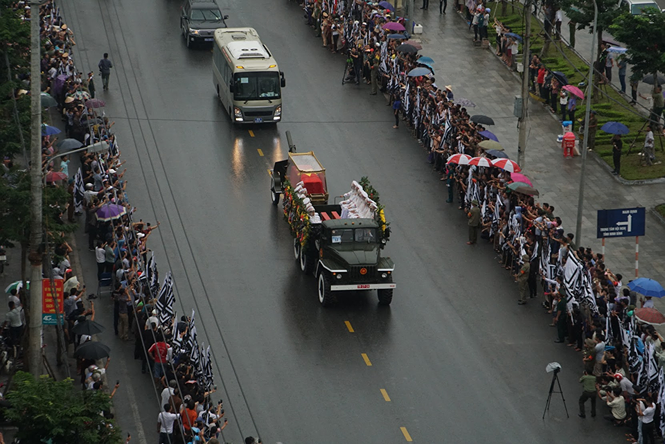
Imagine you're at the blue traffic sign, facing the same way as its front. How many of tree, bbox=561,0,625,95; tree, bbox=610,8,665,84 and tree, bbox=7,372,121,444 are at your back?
2

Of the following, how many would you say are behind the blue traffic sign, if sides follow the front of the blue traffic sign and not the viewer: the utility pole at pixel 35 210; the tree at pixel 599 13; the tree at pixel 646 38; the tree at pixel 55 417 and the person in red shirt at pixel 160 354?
2

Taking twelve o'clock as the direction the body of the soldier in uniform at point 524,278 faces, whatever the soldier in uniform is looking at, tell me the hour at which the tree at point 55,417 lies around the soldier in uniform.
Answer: The tree is roughly at 10 o'clock from the soldier in uniform.

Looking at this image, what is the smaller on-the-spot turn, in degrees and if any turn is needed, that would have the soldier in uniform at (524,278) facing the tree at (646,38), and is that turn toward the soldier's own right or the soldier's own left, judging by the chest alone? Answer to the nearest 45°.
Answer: approximately 90° to the soldier's own right

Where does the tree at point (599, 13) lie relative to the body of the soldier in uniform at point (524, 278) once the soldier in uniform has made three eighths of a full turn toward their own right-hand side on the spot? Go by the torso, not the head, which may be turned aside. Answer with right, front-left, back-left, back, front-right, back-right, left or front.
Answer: front-left

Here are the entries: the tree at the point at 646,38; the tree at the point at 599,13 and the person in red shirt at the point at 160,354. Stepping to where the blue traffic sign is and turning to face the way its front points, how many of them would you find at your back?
2

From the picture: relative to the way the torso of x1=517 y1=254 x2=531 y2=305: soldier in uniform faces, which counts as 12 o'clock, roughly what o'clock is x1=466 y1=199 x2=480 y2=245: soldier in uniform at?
x1=466 y1=199 x2=480 y2=245: soldier in uniform is roughly at 2 o'clock from x1=517 y1=254 x2=531 y2=305: soldier in uniform.

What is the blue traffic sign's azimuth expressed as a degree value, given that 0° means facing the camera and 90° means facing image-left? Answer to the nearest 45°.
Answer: approximately 0°

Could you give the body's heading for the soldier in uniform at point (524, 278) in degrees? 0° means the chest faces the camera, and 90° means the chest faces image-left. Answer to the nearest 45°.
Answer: approximately 90°

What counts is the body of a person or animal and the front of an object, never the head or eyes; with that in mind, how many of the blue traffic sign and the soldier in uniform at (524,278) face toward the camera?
1

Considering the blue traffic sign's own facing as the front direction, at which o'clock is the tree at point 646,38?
The tree is roughly at 6 o'clock from the blue traffic sign.

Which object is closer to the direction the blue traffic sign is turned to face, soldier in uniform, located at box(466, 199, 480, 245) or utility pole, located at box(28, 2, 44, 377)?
the utility pole

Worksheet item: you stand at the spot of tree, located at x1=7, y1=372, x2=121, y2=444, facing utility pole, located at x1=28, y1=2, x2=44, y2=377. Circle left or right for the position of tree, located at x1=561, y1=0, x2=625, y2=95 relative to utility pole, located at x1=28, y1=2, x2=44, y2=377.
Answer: right

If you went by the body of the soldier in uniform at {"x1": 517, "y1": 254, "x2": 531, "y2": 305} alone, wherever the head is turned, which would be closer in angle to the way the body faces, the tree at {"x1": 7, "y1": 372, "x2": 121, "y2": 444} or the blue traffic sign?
the tree

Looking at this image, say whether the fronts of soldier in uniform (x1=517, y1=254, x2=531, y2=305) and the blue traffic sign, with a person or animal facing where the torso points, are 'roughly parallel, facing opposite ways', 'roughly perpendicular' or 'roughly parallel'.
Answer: roughly perpendicular
